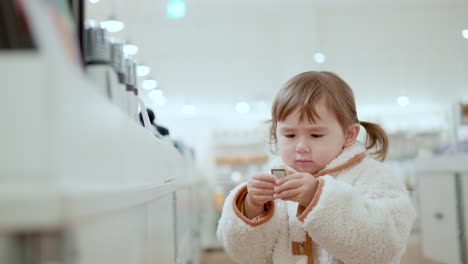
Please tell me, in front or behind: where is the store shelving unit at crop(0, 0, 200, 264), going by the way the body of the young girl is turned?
in front

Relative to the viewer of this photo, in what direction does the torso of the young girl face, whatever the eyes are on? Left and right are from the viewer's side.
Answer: facing the viewer and to the left of the viewer

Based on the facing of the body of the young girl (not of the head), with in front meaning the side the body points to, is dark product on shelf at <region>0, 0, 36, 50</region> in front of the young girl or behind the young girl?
in front

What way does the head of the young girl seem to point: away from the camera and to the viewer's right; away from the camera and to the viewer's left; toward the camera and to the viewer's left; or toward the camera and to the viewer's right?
toward the camera and to the viewer's left
